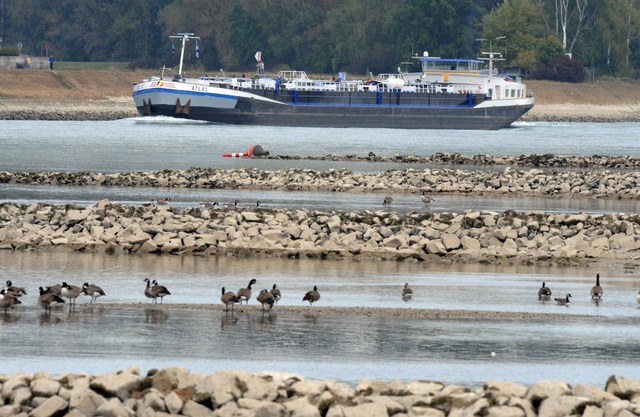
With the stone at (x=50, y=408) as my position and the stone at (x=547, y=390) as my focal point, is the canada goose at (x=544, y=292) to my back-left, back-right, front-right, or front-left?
front-left

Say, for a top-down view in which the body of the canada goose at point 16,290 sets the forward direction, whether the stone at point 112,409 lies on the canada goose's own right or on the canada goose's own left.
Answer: on the canada goose's own left

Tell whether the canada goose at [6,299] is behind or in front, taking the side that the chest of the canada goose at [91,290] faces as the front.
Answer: in front

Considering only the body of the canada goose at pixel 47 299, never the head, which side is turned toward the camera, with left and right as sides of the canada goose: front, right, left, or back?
left

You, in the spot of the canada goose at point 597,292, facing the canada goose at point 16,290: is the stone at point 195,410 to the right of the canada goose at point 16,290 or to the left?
left

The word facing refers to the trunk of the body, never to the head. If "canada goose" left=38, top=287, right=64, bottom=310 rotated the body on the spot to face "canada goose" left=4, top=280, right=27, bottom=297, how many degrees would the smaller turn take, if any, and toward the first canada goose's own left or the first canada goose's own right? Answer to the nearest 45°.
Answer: approximately 45° to the first canada goose's own right

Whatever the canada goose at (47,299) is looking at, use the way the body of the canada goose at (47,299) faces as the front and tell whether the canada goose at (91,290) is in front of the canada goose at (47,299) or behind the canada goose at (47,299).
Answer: behind

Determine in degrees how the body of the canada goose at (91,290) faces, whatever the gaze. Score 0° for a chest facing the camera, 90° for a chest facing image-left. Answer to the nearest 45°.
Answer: approximately 90°

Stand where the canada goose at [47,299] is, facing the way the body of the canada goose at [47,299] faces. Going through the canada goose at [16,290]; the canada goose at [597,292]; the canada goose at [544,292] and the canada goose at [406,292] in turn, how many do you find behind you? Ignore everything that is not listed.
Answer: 3

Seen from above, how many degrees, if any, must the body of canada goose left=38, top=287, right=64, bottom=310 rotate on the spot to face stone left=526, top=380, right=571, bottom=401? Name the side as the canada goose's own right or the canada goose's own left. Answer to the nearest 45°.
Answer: approximately 135° to the canada goose's own left

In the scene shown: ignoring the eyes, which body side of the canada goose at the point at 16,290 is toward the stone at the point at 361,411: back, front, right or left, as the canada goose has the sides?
left

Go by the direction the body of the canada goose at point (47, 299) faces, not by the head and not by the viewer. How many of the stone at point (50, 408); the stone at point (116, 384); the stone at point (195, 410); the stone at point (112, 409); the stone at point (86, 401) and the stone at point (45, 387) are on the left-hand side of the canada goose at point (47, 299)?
6
